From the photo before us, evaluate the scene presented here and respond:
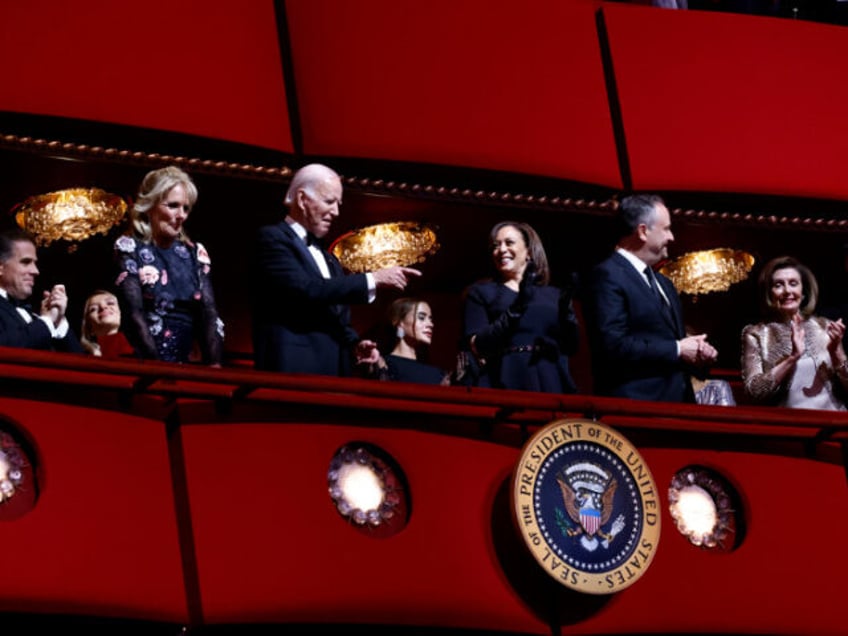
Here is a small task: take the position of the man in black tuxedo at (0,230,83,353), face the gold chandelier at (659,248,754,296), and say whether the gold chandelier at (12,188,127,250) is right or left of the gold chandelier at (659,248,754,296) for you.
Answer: left

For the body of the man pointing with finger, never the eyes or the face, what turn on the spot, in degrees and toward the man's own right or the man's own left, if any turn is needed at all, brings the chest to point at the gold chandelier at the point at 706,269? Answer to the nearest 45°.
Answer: approximately 90° to the man's own left

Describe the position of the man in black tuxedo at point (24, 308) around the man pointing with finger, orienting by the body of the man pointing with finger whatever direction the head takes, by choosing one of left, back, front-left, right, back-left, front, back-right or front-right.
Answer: back-right

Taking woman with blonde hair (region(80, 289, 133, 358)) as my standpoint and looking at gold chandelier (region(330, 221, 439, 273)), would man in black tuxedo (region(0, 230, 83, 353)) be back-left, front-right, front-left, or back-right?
back-right

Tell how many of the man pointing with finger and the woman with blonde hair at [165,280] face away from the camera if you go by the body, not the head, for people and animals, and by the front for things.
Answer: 0

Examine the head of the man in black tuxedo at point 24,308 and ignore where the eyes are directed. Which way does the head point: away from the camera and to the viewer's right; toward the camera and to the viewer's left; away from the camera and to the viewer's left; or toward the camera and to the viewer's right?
toward the camera and to the viewer's right

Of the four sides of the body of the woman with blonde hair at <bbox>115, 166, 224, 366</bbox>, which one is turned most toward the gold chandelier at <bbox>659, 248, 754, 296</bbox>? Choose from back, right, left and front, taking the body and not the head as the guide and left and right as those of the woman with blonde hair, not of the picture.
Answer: left

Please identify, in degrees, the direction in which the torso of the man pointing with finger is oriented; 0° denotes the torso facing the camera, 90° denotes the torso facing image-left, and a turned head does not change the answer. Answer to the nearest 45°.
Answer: approximately 315°

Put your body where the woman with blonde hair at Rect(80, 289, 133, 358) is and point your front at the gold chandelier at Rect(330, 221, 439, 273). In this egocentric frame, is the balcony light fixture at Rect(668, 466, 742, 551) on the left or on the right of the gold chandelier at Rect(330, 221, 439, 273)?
right

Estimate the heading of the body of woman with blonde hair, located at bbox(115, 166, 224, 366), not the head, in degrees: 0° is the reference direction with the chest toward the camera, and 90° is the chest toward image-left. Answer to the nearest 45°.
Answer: approximately 315°

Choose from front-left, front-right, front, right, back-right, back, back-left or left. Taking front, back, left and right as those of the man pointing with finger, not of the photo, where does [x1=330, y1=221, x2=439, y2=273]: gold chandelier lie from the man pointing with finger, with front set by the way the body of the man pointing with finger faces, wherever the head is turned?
back-left

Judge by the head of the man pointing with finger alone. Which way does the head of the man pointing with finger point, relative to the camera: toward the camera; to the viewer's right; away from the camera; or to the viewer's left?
to the viewer's right
